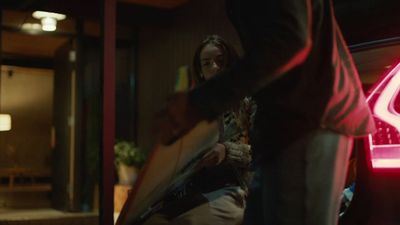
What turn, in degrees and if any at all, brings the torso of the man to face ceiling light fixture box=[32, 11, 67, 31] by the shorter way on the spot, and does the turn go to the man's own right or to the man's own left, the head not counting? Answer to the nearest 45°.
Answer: approximately 45° to the man's own right

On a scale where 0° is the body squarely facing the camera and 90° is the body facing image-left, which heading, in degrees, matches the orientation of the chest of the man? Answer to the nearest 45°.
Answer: approximately 90°

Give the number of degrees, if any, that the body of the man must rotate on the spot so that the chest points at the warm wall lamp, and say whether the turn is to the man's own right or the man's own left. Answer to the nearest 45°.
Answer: approximately 45° to the man's own right

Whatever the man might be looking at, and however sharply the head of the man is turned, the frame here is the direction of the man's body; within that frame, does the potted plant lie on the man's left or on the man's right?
on the man's right
